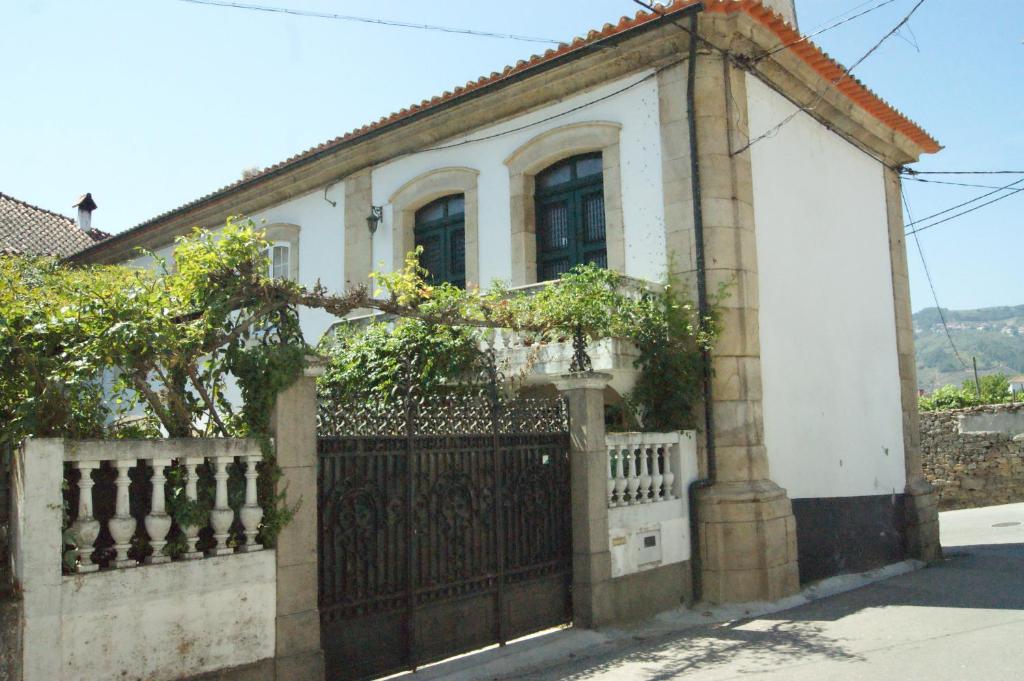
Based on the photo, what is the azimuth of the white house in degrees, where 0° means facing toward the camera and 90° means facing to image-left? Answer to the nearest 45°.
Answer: approximately 45°

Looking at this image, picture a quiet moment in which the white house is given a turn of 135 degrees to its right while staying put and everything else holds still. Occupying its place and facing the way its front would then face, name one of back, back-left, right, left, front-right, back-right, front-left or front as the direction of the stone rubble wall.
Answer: front-right

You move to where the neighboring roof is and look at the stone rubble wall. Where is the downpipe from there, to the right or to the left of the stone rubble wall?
right

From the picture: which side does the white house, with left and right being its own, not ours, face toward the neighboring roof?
right
